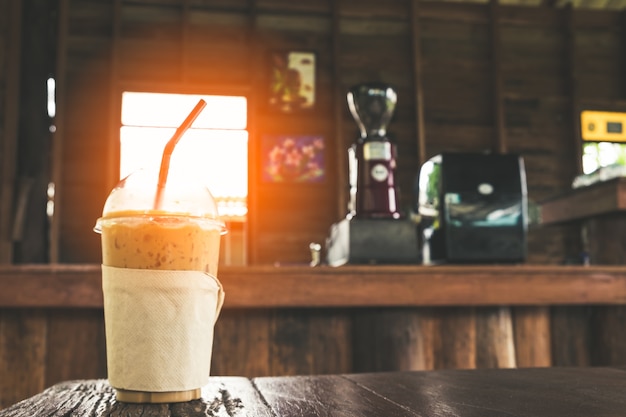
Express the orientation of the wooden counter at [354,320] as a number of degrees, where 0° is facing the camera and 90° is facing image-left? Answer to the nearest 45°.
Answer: approximately 0°

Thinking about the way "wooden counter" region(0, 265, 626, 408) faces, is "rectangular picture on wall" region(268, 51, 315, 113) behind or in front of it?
behind

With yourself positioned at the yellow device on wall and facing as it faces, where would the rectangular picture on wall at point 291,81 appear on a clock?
The rectangular picture on wall is roughly at 2 o'clock from the yellow device on wall.

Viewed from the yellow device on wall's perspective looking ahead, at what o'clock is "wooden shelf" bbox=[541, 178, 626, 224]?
The wooden shelf is roughly at 12 o'clock from the yellow device on wall.

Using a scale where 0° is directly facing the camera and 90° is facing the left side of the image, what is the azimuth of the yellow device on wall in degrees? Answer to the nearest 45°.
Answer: approximately 0°
